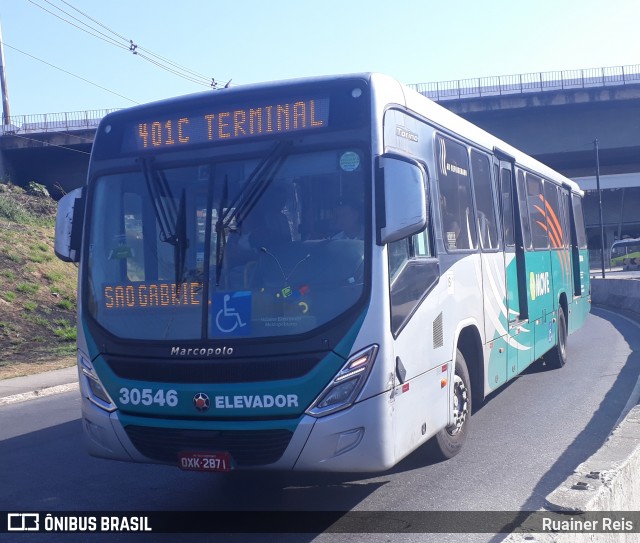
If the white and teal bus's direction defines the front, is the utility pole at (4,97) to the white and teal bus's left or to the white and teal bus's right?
on its right

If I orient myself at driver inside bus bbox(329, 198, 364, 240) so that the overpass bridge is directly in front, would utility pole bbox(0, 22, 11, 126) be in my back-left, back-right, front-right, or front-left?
front-left

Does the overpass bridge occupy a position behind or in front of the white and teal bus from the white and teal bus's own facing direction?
behind

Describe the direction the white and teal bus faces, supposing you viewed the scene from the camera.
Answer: facing the viewer and to the left of the viewer

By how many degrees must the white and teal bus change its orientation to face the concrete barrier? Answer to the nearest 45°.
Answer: approximately 90° to its left
